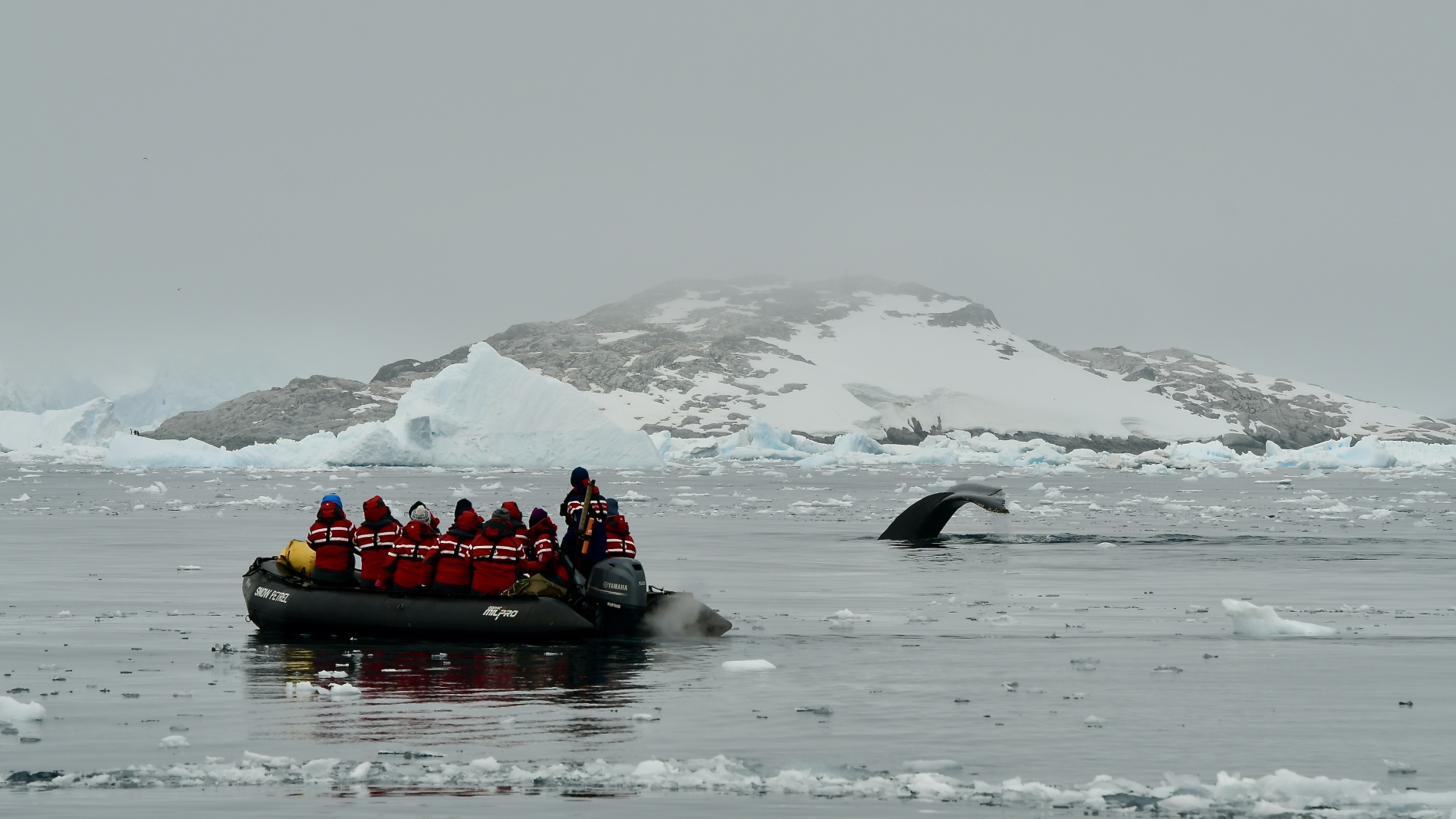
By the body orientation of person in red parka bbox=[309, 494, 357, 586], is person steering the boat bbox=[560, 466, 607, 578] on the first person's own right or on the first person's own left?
on the first person's own right

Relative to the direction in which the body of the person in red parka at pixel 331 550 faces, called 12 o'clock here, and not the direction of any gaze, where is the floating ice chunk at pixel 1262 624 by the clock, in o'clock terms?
The floating ice chunk is roughly at 2 o'clock from the person in red parka.

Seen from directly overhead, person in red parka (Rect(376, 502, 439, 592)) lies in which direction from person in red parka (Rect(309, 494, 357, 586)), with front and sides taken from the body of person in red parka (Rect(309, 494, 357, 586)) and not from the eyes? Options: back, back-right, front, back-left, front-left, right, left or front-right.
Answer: right

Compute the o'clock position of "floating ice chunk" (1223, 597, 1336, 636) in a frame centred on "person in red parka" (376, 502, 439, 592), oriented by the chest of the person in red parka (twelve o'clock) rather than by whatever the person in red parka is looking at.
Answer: The floating ice chunk is roughly at 2 o'clock from the person in red parka.

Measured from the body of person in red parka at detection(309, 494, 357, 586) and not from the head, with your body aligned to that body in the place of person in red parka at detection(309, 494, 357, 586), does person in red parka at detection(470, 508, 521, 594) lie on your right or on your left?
on your right

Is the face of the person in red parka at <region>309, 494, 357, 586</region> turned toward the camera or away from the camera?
away from the camera

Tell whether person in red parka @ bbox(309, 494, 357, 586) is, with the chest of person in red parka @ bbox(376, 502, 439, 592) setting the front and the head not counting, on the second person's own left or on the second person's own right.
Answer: on the second person's own left

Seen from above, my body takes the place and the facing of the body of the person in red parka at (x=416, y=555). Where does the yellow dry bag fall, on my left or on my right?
on my left

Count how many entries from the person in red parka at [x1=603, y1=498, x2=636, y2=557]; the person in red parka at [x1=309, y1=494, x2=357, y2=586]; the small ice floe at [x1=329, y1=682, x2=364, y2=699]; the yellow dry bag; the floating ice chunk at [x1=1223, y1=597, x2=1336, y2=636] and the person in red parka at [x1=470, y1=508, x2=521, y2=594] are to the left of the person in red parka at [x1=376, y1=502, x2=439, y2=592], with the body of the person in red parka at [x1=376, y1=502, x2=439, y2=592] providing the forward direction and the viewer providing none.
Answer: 2

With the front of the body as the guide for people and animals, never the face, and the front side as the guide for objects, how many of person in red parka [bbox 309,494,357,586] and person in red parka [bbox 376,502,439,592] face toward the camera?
0

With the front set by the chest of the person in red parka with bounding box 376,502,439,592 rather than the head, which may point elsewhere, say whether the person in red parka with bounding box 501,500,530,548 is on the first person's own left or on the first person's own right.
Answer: on the first person's own right

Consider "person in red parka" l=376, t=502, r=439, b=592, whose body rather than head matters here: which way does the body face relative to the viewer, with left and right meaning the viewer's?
facing away from the viewer and to the right of the viewer

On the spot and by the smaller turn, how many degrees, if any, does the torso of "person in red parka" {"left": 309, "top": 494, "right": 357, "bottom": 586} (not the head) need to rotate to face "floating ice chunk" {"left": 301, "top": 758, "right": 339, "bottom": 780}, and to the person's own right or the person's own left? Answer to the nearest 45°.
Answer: approximately 135° to the person's own right

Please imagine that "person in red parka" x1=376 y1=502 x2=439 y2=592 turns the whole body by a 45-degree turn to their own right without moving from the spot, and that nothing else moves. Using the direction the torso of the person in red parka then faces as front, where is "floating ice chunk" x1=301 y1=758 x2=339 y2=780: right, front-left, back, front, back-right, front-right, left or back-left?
right

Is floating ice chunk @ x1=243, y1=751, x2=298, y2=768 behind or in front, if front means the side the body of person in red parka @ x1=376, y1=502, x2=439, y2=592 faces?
behind

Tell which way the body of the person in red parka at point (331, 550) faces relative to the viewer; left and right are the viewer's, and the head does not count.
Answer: facing away from the viewer and to the right of the viewer
